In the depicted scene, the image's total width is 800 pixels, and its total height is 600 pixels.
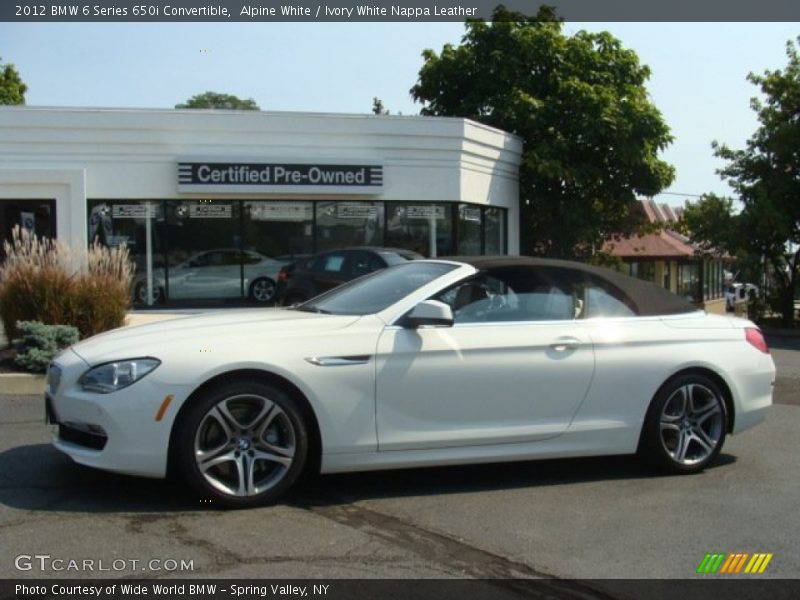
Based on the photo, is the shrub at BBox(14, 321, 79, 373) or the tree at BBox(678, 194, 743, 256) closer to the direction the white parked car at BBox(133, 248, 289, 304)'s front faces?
the shrub

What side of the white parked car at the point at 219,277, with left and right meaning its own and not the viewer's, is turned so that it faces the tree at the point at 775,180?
back

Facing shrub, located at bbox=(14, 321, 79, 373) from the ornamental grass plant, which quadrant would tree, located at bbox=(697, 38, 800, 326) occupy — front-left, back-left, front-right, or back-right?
back-left

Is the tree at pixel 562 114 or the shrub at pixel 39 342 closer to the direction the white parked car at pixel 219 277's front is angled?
the shrub

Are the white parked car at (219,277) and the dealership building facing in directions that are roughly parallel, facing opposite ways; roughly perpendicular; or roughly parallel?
roughly perpendicular

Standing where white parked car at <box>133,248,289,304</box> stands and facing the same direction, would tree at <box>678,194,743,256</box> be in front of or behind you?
behind

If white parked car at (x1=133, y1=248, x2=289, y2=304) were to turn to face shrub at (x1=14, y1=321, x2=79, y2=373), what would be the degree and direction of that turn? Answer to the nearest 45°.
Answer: approximately 90° to its left

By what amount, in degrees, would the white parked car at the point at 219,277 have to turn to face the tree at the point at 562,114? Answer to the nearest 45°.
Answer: approximately 180°

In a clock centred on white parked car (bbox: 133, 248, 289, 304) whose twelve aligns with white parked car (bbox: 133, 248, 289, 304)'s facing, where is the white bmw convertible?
The white bmw convertible is roughly at 9 o'clock from the white parked car.

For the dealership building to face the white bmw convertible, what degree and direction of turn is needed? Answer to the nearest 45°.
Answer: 0° — it already faces it

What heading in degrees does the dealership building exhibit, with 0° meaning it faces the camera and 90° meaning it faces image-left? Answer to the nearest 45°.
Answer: approximately 0°

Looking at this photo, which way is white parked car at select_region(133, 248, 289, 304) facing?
to the viewer's left
